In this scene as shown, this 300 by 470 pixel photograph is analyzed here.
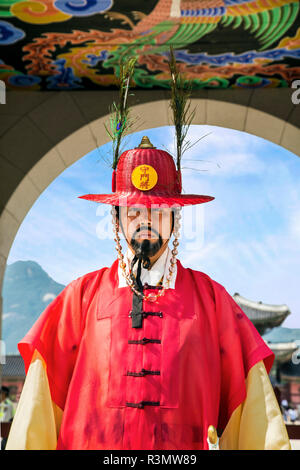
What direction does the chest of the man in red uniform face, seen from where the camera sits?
toward the camera

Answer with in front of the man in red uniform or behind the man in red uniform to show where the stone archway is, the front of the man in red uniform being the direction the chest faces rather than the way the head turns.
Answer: behind
